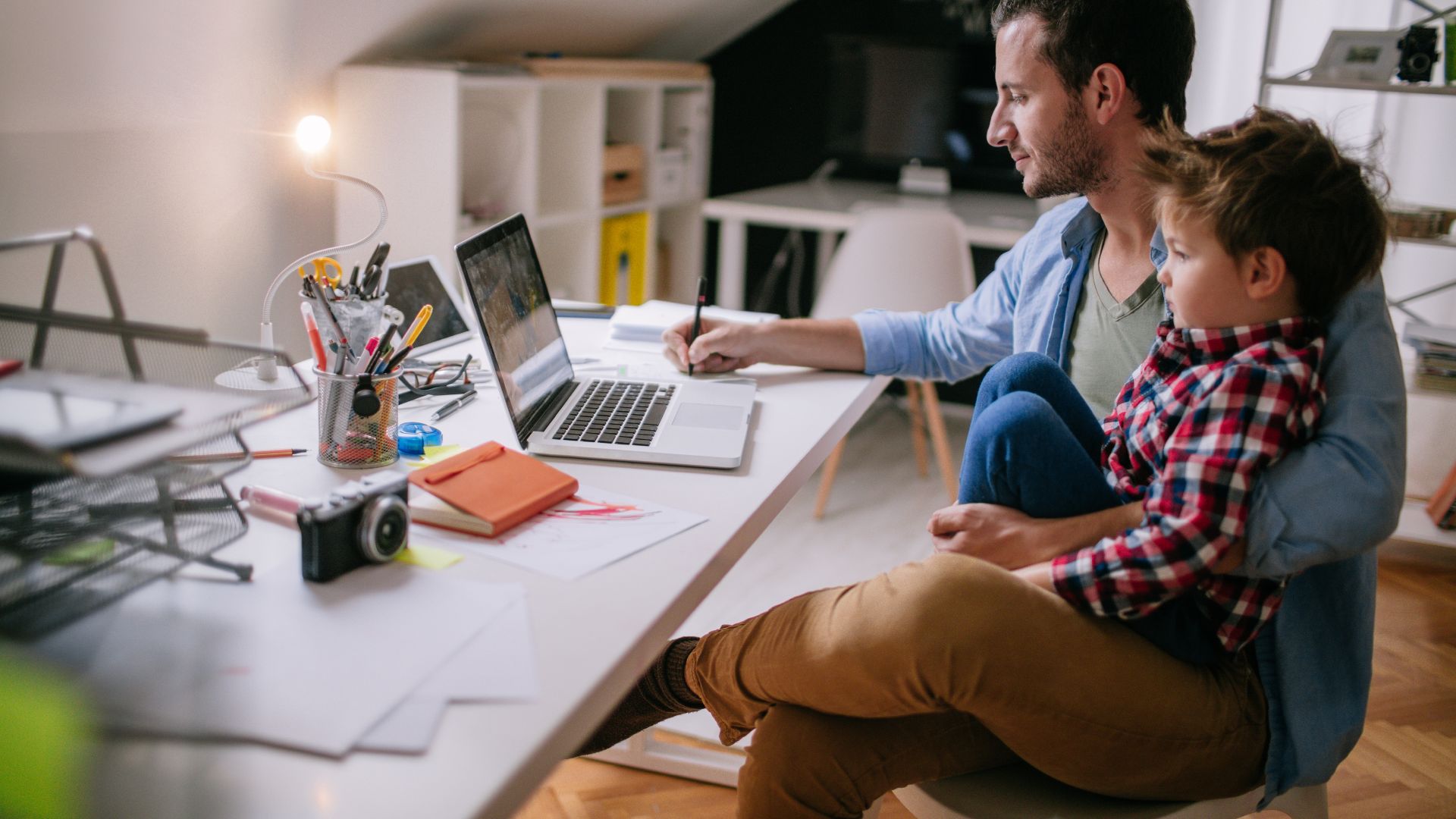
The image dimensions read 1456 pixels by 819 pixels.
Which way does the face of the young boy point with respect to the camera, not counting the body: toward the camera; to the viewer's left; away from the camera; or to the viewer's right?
to the viewer's left

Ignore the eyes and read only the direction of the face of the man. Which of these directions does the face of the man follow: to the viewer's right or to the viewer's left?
to the viewer's left

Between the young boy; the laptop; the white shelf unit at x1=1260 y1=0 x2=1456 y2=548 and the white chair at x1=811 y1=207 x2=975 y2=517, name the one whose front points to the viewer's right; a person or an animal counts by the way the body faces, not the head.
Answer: the laptop

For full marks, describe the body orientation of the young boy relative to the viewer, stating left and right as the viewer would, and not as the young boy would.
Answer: facing to the left of the viewer

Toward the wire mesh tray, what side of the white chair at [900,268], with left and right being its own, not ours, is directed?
back

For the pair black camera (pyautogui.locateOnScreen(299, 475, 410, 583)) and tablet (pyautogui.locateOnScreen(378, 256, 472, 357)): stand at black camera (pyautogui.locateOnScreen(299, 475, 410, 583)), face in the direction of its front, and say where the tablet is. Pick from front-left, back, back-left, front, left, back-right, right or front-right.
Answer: back-left

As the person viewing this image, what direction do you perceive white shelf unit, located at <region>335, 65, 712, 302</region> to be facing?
facing the viewer and to the right of the viewer

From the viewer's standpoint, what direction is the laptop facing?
to the viewer's right

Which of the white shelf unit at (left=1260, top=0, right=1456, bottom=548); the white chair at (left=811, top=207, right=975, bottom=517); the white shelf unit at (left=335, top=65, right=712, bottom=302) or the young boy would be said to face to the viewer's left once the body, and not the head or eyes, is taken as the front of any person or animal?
the young boy

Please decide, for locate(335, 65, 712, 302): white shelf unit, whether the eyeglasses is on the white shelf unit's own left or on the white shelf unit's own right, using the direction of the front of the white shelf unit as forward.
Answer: on the white shelf unit's own right

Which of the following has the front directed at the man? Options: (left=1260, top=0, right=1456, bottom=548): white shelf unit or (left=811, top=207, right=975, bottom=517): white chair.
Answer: the white shelf unit

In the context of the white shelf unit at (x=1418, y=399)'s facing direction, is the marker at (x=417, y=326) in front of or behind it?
in front

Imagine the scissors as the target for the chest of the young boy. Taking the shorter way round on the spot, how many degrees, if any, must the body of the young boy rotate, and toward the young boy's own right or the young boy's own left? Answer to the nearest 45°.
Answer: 0° — they already face it

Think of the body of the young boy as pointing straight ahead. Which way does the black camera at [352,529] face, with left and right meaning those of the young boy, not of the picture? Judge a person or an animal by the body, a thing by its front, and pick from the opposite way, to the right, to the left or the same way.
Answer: the opposite way
